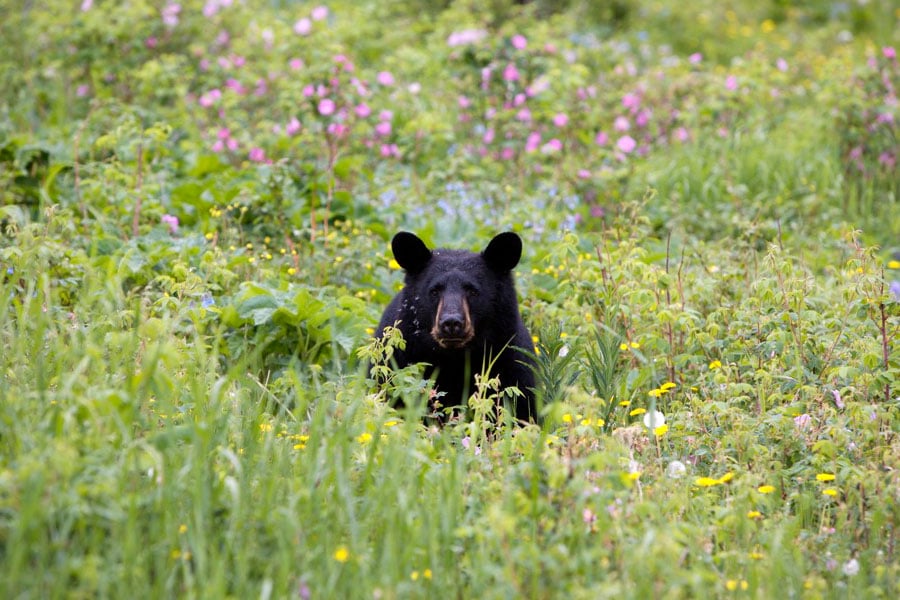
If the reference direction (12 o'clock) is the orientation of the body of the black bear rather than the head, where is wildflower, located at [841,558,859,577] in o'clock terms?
The wildflower is roughly at 11 o'clock from the black bear.

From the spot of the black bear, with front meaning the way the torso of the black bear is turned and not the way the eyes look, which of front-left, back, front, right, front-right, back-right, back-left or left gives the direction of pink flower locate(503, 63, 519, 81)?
back

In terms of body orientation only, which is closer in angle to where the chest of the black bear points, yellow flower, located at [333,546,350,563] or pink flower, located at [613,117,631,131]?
the yellow flower

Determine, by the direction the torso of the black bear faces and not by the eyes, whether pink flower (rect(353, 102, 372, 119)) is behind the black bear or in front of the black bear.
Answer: behind

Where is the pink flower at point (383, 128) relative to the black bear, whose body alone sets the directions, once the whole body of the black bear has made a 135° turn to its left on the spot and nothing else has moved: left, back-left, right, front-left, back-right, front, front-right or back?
front-left

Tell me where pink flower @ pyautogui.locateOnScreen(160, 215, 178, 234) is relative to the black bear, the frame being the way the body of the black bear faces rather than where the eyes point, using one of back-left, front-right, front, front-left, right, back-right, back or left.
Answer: back-right

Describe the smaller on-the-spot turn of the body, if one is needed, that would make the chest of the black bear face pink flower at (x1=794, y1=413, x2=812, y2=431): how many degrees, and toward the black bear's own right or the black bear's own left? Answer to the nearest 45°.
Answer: approximately 45° to the black bear's own left

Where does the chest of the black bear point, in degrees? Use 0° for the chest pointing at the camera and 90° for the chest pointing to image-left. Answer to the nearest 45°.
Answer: approximately 0°

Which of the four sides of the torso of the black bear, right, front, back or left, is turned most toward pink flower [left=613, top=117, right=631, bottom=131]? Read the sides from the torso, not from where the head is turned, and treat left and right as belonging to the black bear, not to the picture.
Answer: back

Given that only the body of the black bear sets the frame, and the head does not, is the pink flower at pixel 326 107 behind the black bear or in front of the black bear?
behind
